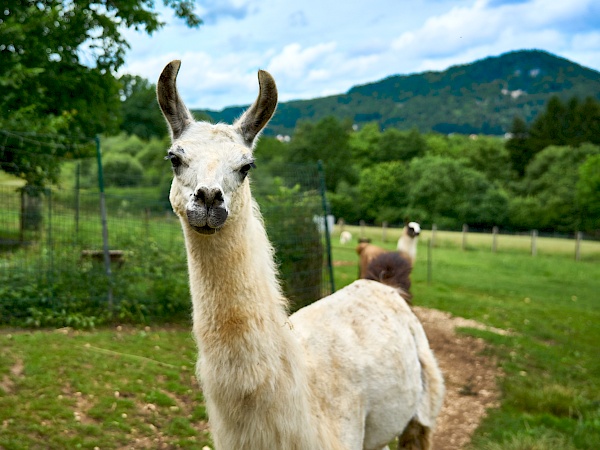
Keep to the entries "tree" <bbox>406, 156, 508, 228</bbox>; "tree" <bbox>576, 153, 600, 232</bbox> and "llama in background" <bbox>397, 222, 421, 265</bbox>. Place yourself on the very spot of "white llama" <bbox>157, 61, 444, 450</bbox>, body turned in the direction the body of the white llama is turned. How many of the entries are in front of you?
0

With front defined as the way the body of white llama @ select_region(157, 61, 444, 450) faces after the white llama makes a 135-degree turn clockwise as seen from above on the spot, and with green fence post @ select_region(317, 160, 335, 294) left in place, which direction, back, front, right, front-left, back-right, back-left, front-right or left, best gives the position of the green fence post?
front

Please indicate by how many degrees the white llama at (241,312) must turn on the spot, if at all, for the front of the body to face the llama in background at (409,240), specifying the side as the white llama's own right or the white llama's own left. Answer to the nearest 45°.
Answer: approximately 135° to the white llama's own right

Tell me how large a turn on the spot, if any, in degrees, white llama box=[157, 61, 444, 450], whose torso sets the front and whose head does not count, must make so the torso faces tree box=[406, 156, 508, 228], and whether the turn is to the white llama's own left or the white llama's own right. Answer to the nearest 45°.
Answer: approximately 135° to the white llama's own right

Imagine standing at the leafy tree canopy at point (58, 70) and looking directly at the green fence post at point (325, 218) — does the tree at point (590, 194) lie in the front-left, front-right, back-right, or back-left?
front-left

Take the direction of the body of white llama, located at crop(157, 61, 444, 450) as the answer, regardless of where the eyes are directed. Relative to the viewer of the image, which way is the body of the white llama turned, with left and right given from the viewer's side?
facing the viewer and to the left of the viewer

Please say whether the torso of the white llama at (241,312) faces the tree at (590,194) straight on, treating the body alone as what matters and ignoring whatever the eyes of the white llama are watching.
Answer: no

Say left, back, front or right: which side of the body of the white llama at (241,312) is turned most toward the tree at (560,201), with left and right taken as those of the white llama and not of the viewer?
back

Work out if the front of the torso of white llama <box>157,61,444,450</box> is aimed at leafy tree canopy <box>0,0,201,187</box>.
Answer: no

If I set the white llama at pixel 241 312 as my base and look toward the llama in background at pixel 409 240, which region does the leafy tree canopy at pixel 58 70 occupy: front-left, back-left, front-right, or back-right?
front-left

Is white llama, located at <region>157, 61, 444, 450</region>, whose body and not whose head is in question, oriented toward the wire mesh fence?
no
